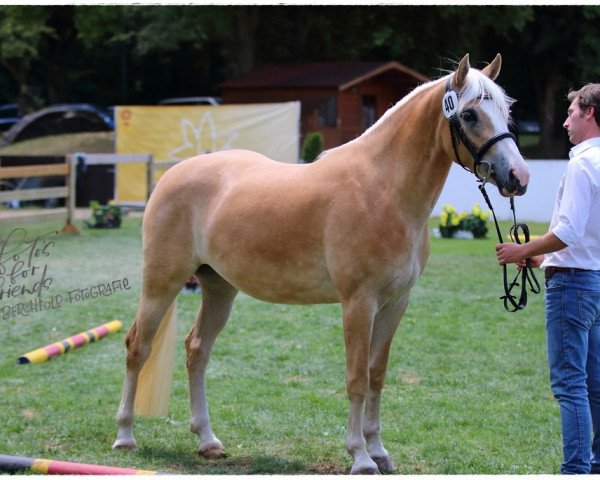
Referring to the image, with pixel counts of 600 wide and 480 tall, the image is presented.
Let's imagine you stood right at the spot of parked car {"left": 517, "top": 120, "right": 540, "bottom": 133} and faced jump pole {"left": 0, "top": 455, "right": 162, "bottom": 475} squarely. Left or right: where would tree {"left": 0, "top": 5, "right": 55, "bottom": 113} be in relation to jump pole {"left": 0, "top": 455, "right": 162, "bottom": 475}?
right

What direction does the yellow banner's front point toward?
toward the camera

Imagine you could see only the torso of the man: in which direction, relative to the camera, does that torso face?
to the viewer's left

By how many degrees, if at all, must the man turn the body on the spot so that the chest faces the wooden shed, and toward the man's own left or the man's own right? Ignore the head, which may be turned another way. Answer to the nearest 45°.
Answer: approximately 90° to the man's own right

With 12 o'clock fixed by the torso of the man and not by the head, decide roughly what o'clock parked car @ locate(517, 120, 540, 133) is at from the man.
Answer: The parked car is roughly at 3 o'clock from the man.

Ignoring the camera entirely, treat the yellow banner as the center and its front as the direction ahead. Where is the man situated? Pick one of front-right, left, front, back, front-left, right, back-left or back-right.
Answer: front

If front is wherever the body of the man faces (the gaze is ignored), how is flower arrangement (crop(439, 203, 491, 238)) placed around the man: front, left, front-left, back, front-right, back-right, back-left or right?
right

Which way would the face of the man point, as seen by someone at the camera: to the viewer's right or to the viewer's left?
to the viewer's left

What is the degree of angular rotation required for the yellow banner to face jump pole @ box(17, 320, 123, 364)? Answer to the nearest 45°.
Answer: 0° — it already faces it

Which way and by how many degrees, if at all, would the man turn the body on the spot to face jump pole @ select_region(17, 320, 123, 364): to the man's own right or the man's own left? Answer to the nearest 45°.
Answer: approximately 45° to the man's own right
